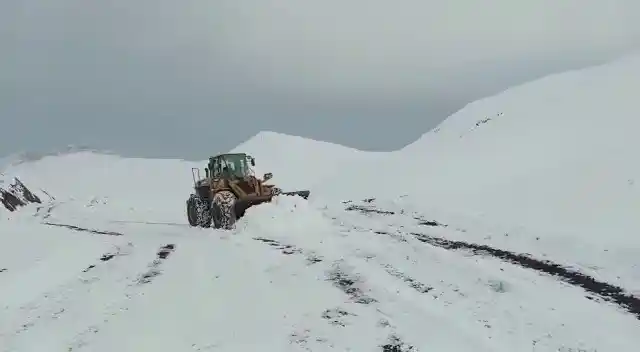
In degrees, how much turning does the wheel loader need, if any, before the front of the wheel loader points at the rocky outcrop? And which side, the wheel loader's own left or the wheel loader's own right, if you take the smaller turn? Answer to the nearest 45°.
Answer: approximately 180°
